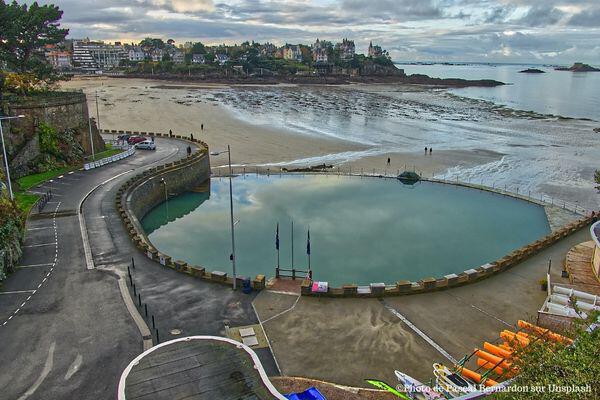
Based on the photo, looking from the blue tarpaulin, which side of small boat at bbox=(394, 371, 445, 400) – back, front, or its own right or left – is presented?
left

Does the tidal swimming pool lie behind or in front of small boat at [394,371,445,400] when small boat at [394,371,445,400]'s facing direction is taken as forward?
in front

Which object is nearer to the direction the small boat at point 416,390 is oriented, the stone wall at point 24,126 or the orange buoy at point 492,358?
the stone wall

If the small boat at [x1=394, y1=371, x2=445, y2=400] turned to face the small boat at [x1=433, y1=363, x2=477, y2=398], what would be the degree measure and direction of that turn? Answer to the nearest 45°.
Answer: approximately 135° to its right

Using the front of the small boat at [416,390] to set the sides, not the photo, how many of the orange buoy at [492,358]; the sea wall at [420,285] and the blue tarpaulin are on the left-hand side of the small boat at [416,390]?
1

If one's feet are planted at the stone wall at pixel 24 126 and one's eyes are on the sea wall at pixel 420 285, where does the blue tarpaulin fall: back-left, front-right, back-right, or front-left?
front-right

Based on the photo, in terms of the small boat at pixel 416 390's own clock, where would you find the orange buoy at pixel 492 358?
The orange buoy is roughly at 3 o'clock from the small boat.

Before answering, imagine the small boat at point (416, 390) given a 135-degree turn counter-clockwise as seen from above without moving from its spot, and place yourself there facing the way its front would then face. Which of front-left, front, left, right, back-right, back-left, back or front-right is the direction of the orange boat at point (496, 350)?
back-left

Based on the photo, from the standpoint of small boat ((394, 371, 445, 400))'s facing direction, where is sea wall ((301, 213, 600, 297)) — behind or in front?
in front

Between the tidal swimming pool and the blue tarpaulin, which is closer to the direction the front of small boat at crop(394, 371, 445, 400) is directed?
the tidal swimming pool

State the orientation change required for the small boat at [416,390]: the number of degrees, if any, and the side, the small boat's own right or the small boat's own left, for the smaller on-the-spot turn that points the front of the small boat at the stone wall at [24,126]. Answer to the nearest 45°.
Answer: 0° — it already faces it

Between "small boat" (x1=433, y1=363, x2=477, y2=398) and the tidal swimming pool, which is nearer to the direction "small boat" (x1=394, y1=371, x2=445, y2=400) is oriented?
the tidal swimming pool

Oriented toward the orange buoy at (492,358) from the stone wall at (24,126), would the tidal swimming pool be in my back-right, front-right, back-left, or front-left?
front-left

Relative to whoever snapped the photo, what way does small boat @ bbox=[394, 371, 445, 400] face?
facing away from the viewer and to the left of the viewer

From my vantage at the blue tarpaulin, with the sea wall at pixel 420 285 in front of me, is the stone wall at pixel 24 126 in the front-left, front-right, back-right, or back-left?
front-left

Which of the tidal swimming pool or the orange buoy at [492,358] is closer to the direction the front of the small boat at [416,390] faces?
the tidal swimming pool
